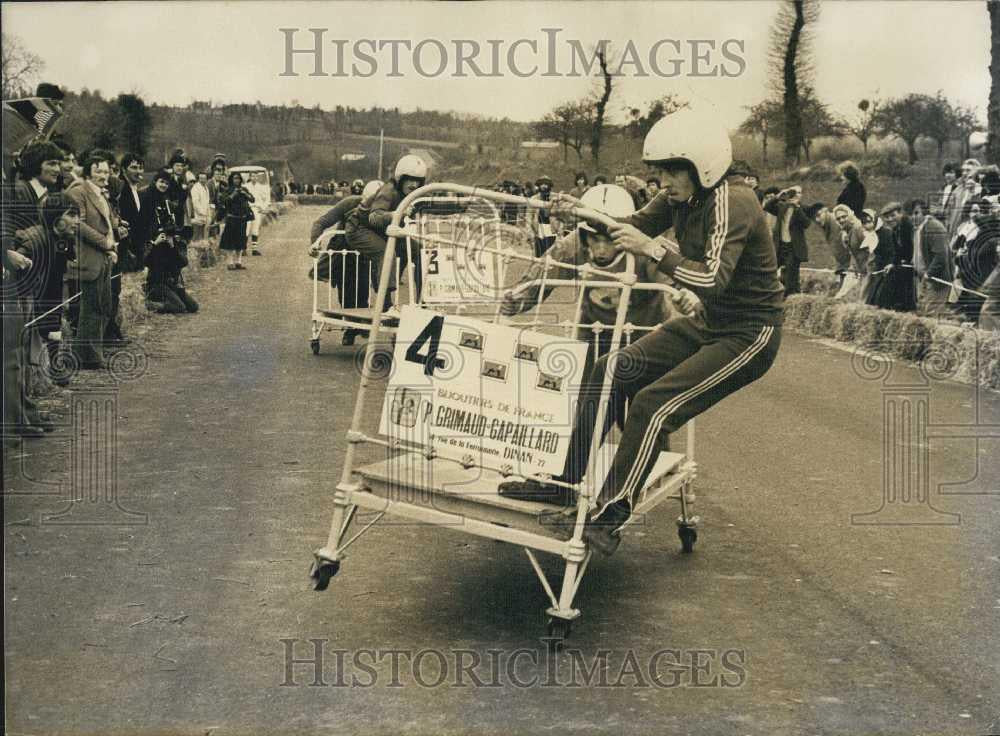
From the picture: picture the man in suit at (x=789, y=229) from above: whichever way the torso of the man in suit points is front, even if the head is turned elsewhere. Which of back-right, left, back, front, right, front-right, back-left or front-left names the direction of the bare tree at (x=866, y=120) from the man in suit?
back-right

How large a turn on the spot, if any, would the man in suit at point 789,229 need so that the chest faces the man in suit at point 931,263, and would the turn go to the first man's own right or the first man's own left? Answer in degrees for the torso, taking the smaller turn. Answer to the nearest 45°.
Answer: approximately 90° to the first man's own left

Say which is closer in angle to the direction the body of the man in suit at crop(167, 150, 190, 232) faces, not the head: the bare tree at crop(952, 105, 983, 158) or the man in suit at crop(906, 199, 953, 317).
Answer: the man in suit

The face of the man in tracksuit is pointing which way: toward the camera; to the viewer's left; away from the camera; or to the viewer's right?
to the viewer's left

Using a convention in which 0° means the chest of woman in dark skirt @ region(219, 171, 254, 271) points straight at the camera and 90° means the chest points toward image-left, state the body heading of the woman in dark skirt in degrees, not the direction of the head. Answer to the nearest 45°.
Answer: approximately 315°

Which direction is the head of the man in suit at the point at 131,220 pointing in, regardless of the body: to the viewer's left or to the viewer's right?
to the viewer's right

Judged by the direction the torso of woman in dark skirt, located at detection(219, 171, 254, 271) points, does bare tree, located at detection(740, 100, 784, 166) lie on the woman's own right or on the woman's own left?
on the woman's own left

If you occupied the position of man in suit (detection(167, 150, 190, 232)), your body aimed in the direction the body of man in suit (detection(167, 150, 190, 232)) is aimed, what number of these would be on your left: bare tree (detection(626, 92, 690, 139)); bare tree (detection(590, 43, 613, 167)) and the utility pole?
3

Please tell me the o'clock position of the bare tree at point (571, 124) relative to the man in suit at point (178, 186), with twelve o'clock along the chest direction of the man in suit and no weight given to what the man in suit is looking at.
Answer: The bare tree is roughly at 9 o'clock from the man in suit.

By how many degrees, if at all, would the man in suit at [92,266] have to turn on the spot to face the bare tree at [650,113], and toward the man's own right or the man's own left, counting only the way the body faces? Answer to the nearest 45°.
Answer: approximately 90° to the man's own left
